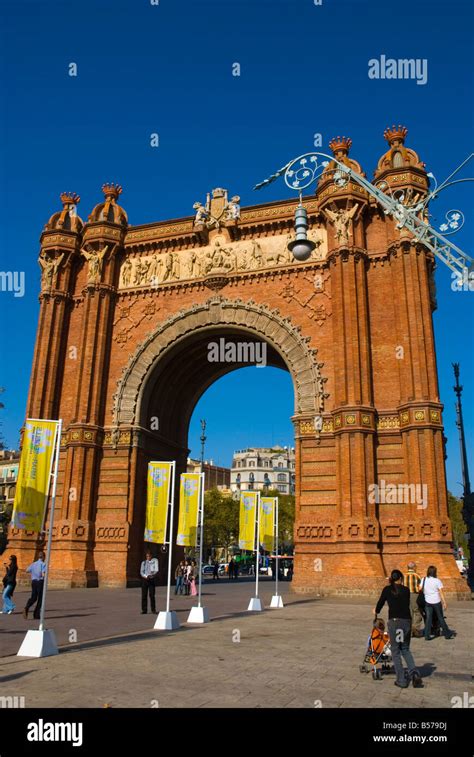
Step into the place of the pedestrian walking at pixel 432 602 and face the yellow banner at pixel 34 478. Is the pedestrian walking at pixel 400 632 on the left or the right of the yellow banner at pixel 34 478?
left

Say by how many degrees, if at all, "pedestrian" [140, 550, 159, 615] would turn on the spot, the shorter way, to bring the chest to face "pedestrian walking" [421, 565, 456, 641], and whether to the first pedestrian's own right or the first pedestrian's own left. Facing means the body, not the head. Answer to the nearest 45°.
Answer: approximately 45° to the first pedestrian's own left

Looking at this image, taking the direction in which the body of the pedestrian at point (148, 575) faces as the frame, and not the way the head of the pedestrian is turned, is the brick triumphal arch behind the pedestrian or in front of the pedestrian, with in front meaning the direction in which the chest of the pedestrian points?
behind

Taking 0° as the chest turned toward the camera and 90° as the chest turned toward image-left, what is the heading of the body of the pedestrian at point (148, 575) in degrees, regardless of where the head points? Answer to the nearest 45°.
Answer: approximately 0°

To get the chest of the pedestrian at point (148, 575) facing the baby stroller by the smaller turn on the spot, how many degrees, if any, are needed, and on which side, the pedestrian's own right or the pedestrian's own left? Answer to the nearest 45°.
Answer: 0° — they already face it

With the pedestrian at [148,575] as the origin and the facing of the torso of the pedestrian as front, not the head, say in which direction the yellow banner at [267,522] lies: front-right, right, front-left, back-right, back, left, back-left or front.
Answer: back-left
